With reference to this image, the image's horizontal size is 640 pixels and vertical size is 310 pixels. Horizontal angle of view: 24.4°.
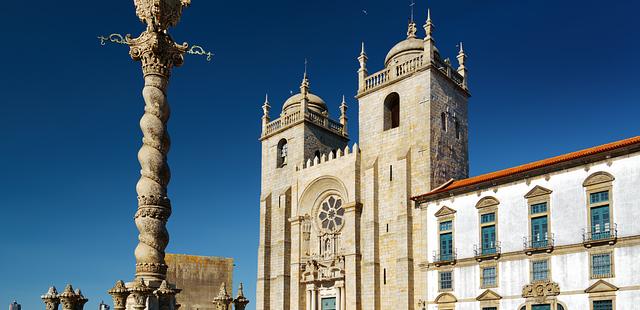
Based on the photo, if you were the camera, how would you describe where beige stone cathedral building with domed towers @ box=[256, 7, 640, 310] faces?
facing the viewer and to the left of the viewer

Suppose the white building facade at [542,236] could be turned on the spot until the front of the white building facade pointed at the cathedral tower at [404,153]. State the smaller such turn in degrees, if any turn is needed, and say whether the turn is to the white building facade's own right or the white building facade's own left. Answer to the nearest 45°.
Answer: approximately 90° to the white building facade's own right

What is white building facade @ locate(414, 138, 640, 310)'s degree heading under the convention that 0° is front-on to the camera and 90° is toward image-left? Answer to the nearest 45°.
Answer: approximately 45°

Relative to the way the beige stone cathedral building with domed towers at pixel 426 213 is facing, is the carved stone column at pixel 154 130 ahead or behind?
ahead

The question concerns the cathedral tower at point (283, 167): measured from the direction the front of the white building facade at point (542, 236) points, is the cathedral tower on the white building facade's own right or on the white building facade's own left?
on the white building facade's own right
